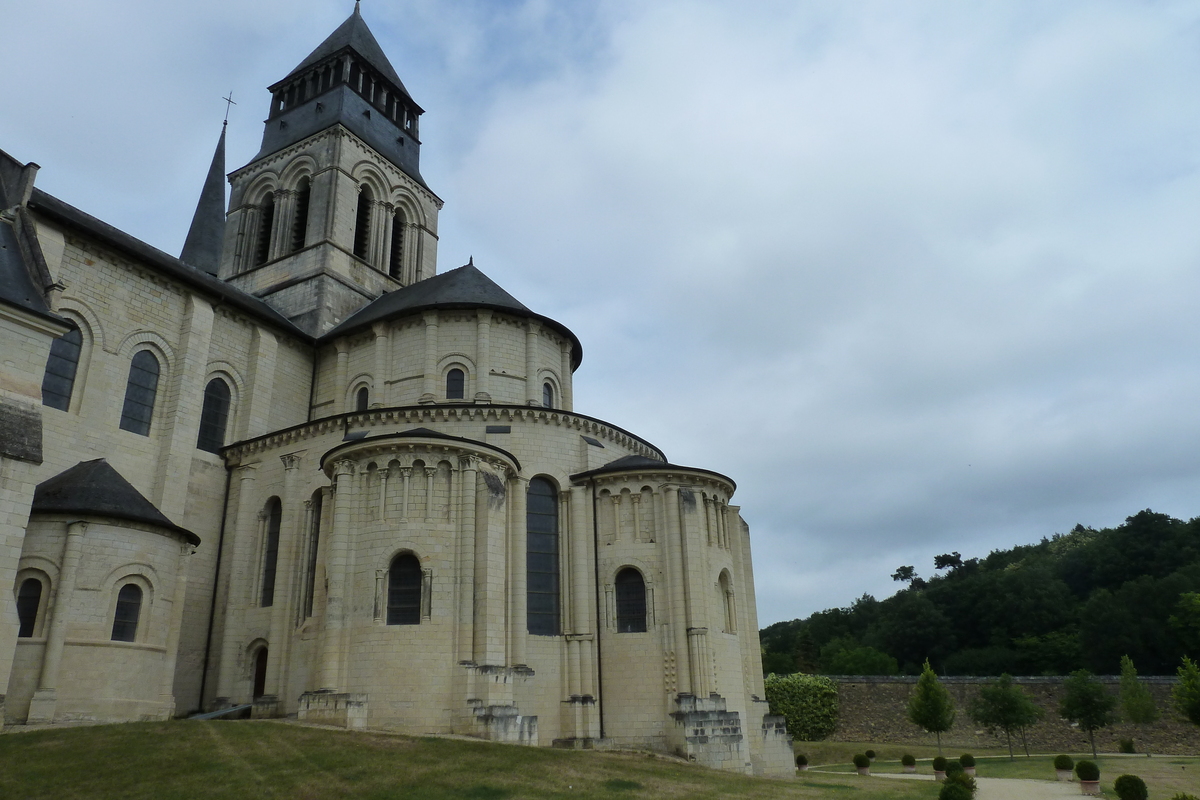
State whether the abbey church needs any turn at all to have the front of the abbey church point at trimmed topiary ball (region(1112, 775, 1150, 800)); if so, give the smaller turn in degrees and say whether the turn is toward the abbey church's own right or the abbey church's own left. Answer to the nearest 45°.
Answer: approximately 180°

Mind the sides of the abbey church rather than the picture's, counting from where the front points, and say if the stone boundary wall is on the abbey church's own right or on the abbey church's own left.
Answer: on the abbey church's own right

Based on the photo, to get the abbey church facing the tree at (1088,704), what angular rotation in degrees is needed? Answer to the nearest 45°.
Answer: approximately 135° to its right

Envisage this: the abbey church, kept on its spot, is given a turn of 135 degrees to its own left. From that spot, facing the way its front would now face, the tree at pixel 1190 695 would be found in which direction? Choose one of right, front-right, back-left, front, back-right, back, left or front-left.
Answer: left

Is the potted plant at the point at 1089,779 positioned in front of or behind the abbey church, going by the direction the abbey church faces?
behind
